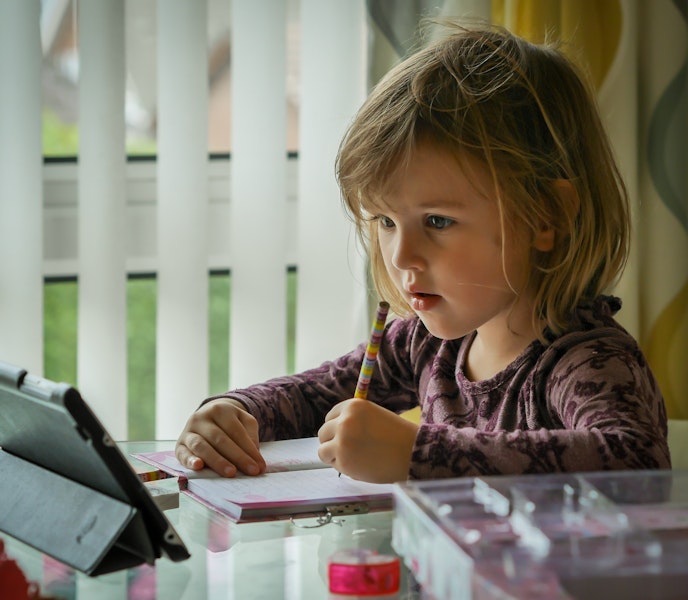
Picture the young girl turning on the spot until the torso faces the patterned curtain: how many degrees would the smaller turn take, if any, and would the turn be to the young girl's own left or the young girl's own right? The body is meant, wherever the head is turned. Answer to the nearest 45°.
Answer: approximately 135° to the young girl's own right

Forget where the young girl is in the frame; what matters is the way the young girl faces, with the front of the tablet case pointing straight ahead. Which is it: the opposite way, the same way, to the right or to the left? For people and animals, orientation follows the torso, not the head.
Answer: the opposite way

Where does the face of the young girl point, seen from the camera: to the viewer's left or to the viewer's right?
to the viewer's left

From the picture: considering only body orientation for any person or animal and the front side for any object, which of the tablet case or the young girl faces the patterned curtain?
the tablet case

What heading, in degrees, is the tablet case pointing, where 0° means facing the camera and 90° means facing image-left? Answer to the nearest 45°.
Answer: approximately 225°

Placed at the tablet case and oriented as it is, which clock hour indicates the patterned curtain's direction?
The patterned curtain is roughly at 12 o'clock from the tablet case.

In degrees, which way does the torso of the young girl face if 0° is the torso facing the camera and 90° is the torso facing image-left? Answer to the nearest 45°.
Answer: approximately 45°
